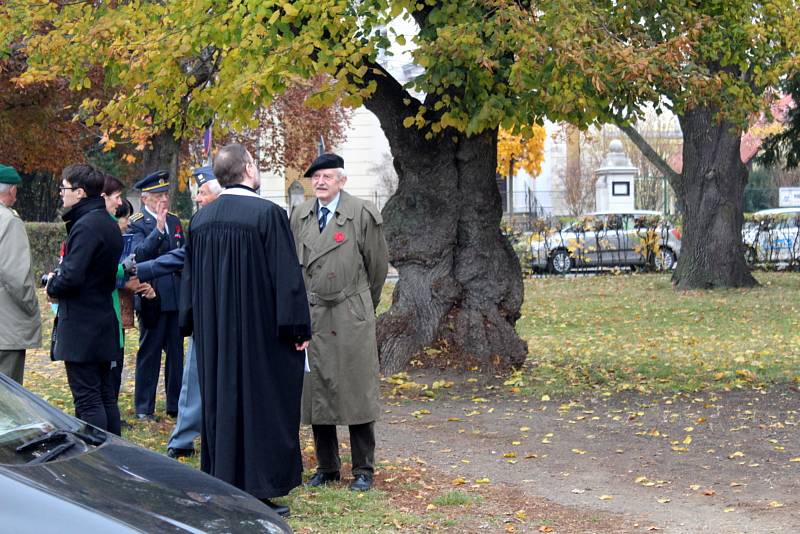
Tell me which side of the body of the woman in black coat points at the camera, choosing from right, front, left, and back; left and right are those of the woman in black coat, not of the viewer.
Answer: left

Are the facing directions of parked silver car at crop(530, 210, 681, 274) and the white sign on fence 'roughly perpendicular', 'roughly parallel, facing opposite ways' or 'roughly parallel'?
roughly perpendicular

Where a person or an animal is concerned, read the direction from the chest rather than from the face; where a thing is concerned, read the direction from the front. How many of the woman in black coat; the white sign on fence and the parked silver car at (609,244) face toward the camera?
1

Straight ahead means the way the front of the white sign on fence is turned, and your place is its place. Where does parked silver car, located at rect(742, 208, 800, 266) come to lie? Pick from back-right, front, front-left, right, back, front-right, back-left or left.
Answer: front

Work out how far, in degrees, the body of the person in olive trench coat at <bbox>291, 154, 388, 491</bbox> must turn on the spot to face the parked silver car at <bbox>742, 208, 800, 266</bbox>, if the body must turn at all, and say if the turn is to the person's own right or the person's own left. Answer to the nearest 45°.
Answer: approximately 180°

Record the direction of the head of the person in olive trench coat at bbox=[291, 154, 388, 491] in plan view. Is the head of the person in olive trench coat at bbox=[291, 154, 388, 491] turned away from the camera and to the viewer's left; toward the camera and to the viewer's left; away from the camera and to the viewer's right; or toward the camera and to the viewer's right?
toward the camera and to the viewer's left

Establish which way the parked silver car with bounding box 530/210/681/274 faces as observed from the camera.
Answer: facing to the left of the viewer

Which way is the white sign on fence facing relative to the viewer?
toward the camera

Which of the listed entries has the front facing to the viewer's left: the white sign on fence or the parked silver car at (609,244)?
the parked silver car

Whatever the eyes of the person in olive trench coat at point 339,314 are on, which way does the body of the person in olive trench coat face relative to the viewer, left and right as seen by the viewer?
facing the viewer and to the left of the viewer
